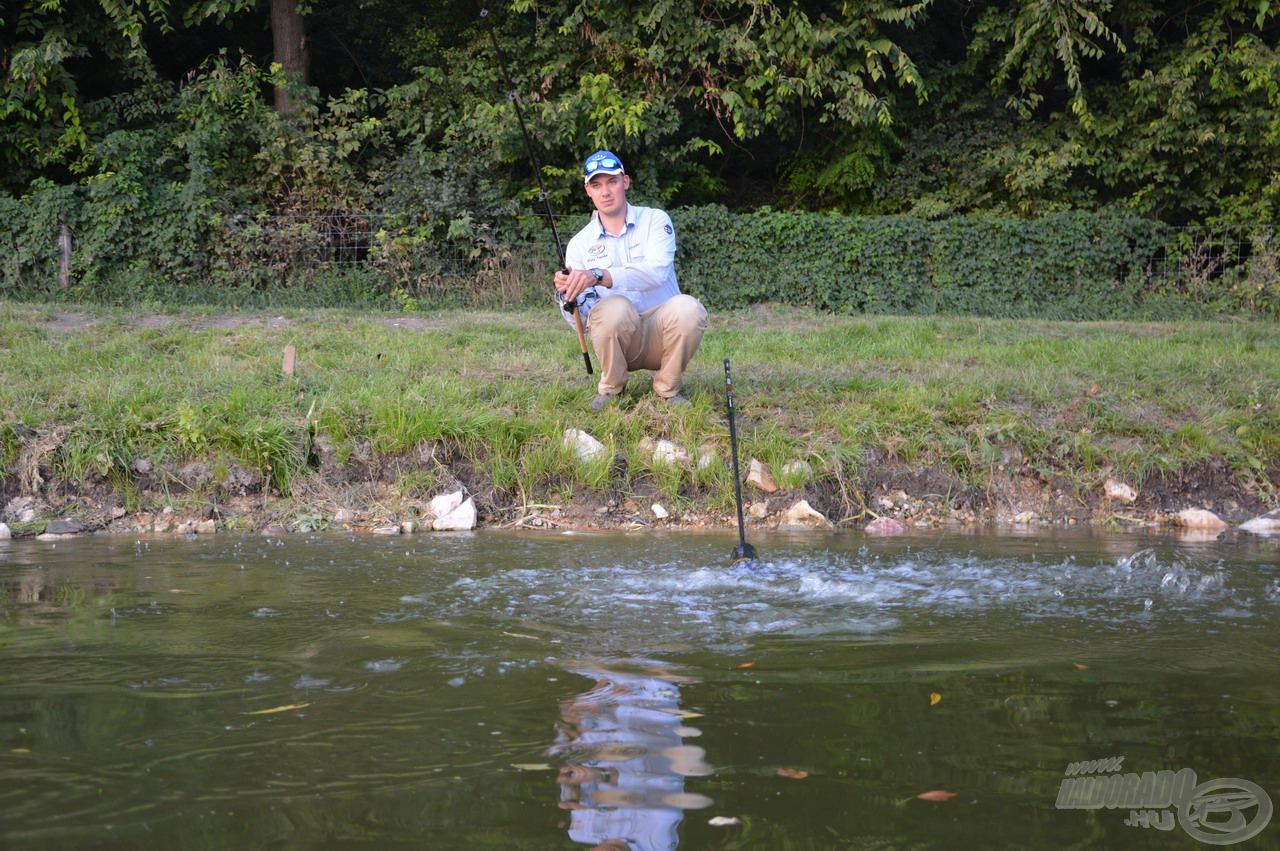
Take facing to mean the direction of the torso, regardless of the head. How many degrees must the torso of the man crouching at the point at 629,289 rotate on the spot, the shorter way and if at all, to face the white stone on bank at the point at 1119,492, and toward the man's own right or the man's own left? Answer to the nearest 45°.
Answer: approximately 90° to the man's own left

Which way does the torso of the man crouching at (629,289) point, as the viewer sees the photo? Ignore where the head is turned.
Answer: toward the camera

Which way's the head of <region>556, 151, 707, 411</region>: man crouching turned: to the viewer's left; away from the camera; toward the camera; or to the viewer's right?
toward the camera

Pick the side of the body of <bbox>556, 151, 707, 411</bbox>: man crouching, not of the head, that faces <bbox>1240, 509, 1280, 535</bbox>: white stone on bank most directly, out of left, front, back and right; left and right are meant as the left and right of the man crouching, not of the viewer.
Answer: left

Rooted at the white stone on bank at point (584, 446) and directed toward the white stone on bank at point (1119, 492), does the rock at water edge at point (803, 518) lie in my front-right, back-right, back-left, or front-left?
front-right

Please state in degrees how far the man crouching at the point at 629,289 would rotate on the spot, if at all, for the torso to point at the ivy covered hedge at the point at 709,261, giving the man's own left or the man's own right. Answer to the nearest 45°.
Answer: approximately 180°

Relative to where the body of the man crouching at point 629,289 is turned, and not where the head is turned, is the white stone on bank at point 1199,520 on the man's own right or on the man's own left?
on the man's own left

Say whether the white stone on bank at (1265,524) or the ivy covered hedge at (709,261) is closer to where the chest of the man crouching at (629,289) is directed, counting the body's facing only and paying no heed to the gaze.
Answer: the white stone on bank

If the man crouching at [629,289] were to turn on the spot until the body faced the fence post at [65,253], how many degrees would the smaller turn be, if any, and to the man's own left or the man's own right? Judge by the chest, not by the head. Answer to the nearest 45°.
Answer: approximately 135° to the man's own right

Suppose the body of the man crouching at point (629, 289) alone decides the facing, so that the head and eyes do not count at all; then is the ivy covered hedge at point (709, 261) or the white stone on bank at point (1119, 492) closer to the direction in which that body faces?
the white stone on bank

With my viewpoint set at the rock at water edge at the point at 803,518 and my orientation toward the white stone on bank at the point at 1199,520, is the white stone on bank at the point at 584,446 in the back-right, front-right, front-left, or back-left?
back-left
